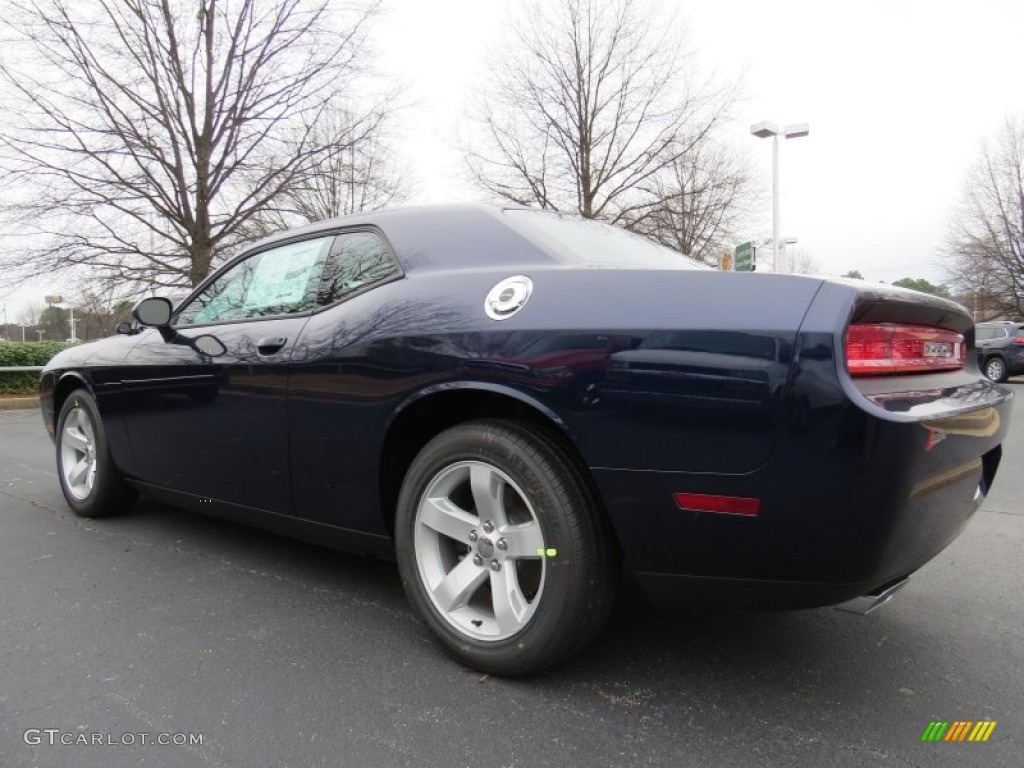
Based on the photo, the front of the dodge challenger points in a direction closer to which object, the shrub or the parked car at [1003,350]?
the shrub

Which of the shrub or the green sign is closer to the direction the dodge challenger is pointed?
the shrub

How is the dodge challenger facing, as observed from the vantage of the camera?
facing away from the viewer and to the left of the viewer

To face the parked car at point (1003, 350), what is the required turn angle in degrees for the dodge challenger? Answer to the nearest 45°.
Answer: approximately 90° to its right

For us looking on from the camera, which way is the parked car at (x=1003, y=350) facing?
facing away from the viewer and to the left of the viewer

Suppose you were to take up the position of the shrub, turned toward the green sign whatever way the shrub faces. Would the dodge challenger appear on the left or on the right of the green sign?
right
